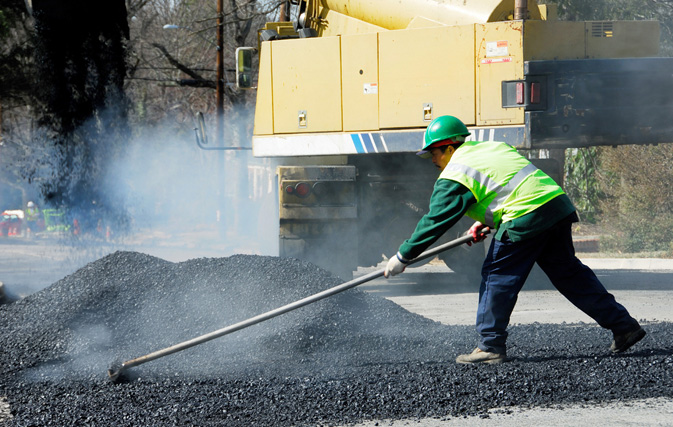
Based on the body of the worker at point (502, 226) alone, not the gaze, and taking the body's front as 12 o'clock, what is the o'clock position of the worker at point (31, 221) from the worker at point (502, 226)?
the worker at point (31, 221) is roughly at 2 o'clock from the worker at point (502, 226).

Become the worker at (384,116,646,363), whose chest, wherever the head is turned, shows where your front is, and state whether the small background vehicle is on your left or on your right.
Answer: on your right

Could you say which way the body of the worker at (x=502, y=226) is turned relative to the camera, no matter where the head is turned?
to the viewer's left
